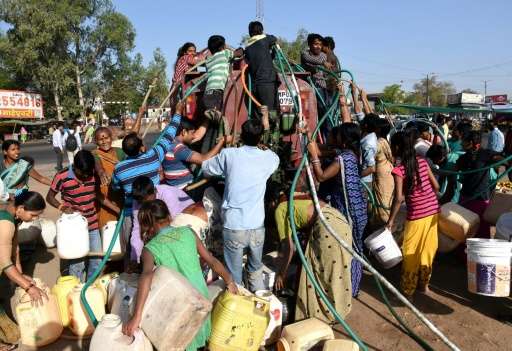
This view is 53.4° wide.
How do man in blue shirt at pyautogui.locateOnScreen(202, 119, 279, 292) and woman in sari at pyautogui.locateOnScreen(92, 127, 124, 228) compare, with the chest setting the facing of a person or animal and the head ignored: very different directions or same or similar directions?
very different directions

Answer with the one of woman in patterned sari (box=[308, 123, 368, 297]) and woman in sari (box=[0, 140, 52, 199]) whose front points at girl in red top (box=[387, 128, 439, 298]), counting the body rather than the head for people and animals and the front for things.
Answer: the woman in sari

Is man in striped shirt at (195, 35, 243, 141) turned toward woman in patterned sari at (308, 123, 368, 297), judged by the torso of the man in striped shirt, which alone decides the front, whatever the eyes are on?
no

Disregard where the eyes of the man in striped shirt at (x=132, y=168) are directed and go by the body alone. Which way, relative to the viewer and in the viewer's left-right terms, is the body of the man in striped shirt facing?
facing away from the viewer and to the right of the viewer

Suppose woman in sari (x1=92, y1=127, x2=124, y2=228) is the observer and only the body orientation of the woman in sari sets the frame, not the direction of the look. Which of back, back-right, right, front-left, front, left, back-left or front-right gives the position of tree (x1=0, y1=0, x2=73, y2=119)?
back

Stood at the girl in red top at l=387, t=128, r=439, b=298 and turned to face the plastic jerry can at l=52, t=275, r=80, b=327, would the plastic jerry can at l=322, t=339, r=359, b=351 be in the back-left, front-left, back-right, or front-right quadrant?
front-left

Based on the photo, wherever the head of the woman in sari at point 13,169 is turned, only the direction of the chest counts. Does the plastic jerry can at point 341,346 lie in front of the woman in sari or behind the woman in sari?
in front

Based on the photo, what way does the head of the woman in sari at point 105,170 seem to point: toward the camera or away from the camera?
toward the camera

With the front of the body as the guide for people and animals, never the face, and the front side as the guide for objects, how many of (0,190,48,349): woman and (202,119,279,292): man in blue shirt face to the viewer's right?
1

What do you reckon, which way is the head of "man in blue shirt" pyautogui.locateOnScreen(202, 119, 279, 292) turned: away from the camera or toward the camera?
away from the camera

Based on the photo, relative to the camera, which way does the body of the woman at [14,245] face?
to the viewer's right

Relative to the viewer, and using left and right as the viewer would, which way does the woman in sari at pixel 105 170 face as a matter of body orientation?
facing the viewer

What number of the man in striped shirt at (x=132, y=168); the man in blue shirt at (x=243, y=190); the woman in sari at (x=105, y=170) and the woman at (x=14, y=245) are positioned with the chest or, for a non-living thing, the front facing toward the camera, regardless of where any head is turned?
1

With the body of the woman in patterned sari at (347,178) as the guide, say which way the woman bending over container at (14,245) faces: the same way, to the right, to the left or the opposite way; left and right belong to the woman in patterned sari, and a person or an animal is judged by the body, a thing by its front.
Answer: to the right

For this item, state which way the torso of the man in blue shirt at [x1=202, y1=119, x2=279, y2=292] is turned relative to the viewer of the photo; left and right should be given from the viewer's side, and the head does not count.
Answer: facing away from the viewer

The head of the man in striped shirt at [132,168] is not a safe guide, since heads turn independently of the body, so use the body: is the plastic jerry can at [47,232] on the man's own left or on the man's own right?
on the man's own left

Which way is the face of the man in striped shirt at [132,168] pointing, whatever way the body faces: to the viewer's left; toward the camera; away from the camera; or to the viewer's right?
away from the camera
